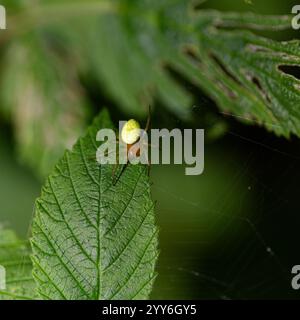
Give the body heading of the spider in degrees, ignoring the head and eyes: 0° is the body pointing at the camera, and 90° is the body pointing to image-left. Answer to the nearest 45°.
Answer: approximately 0°
